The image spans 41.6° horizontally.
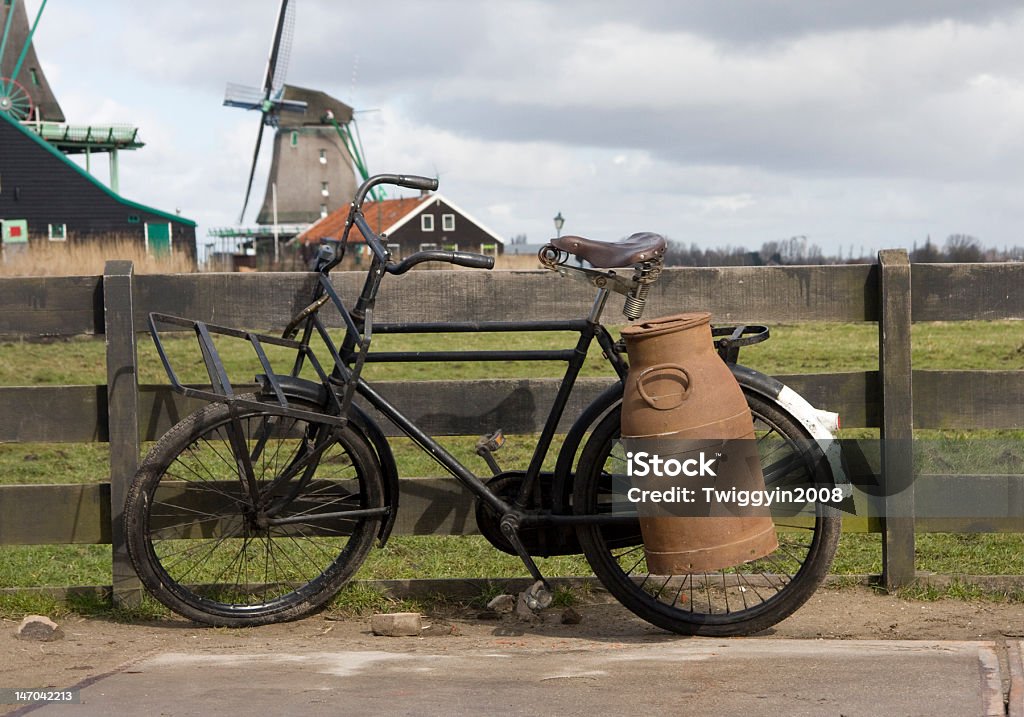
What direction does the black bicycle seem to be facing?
to the viewer's left

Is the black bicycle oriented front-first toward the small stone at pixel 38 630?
yes
